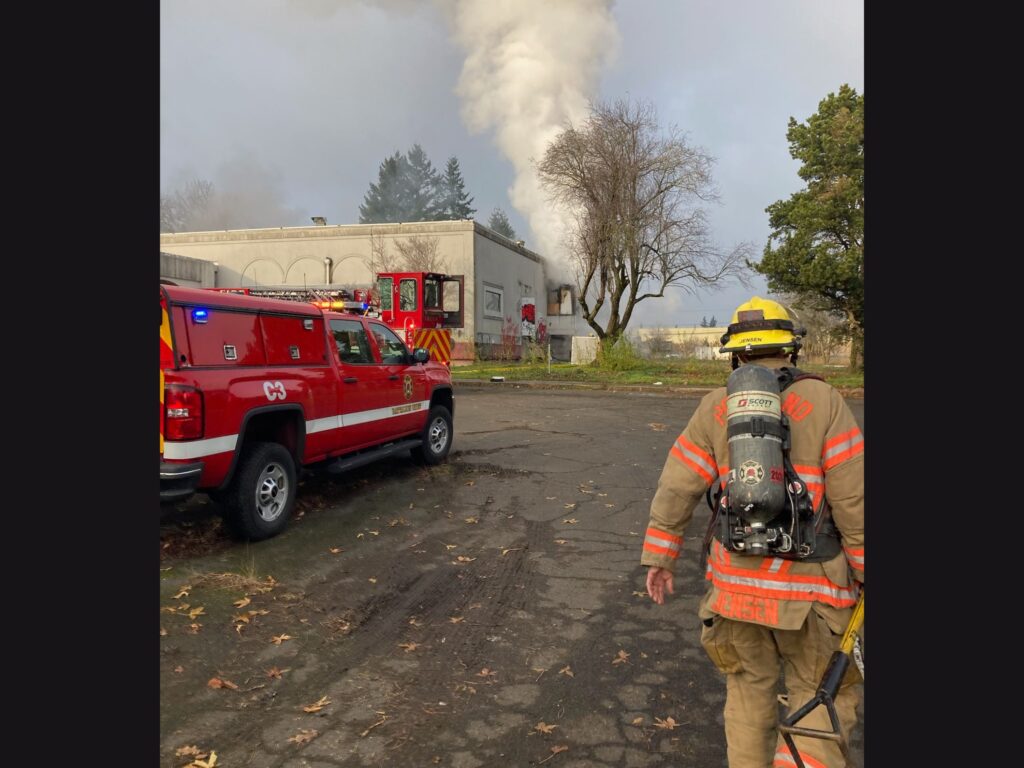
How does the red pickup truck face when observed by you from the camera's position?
facing away from the viewer and to the right of the viewer

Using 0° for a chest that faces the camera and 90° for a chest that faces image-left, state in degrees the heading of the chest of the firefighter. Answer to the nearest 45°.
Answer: approximately 180°

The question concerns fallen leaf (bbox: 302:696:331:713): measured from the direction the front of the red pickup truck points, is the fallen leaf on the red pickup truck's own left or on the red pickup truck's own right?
on the red pickup truck's own right

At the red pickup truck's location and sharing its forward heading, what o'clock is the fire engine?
The fire engine is roughly at 11 o'clock from the red pickup truck.

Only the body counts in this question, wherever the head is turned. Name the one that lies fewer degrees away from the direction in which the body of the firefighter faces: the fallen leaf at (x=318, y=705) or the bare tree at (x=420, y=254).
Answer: the bare tree

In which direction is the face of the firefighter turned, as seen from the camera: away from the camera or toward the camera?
away from the camera

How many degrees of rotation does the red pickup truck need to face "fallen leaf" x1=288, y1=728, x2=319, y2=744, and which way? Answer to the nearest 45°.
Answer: approximately 135° to its right

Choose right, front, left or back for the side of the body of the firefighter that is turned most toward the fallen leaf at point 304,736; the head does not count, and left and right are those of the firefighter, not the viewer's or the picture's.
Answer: left
